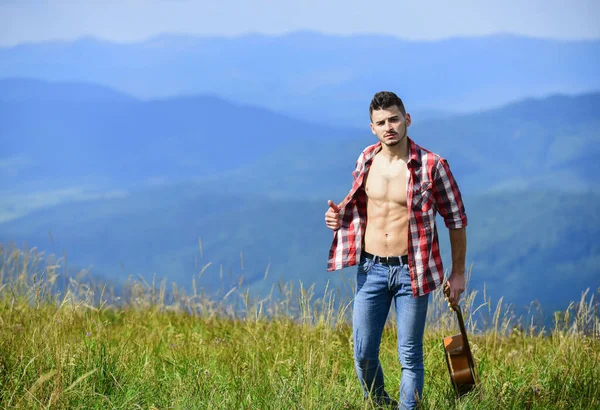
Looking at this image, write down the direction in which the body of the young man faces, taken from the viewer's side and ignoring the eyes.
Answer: toward the camera
